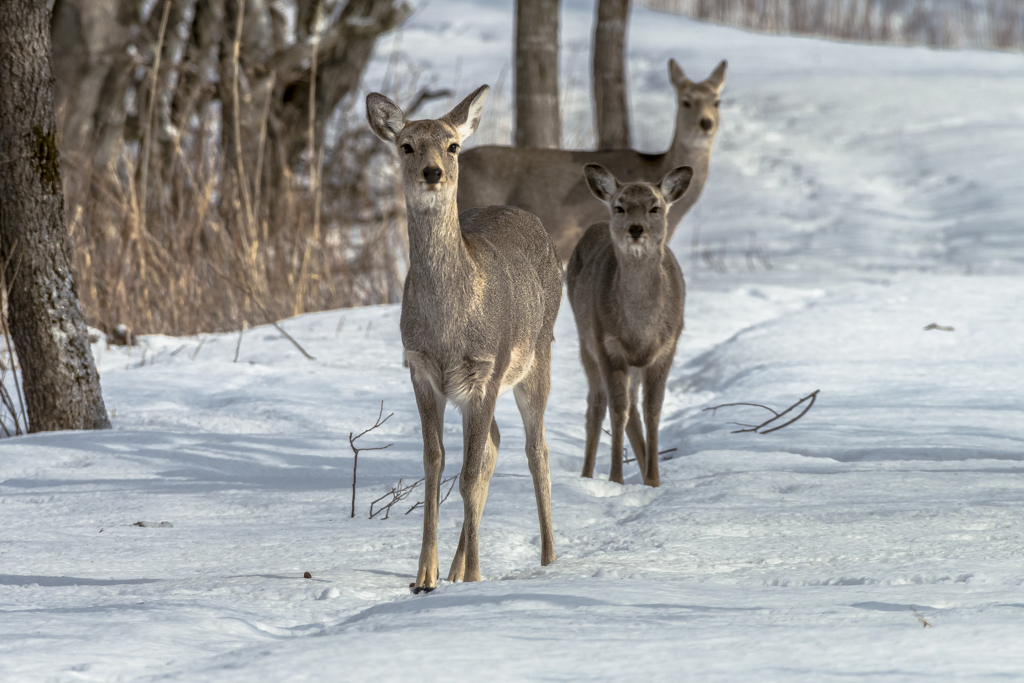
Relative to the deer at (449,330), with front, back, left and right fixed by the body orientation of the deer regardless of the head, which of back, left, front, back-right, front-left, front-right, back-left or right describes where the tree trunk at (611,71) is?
back-right

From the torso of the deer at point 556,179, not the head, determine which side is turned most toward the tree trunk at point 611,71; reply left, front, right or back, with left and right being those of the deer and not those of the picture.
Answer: left

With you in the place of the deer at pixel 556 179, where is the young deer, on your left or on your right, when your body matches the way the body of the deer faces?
on your right

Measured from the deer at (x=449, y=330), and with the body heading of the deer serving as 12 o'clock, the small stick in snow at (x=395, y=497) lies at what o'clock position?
The small stick in snow is roughly at 4 o'clock from the deer.

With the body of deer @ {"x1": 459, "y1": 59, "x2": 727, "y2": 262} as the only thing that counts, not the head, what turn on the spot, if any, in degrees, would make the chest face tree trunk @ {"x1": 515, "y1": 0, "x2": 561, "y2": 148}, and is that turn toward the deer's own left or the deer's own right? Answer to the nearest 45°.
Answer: approximately 90° to the deer's own left

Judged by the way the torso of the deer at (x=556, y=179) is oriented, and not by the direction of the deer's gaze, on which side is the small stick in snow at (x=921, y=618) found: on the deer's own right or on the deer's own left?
on the deer's own right

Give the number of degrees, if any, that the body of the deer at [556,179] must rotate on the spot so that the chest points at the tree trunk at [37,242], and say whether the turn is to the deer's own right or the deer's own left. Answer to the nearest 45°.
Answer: approximately 135° to the deer's own right

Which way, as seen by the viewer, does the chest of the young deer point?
toward the camera

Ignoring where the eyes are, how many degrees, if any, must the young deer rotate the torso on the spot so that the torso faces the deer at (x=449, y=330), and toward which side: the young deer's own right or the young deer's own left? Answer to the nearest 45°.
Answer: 0° — it already faces it

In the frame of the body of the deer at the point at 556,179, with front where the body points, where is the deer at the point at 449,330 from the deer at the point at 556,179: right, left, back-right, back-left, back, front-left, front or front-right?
right

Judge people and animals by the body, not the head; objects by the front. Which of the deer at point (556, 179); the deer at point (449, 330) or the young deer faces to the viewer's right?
the deer at point (556, 179)

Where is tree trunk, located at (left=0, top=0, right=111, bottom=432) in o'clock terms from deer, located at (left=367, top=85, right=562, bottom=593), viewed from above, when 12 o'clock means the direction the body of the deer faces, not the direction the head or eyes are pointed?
The tree trunk is roughly at 3 o'clock from the deer.

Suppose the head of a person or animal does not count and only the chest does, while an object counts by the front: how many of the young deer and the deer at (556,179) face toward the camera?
1

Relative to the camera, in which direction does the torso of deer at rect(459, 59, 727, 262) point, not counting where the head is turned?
to the viewer's right

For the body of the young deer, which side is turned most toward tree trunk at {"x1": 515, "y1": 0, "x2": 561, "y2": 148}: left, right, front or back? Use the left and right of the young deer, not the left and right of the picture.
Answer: back

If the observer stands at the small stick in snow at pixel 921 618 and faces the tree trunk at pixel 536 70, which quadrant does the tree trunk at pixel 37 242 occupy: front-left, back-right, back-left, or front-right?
front-left

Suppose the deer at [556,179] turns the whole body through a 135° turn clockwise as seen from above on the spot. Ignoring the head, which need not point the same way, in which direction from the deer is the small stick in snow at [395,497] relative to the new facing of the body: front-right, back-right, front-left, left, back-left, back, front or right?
front-left
